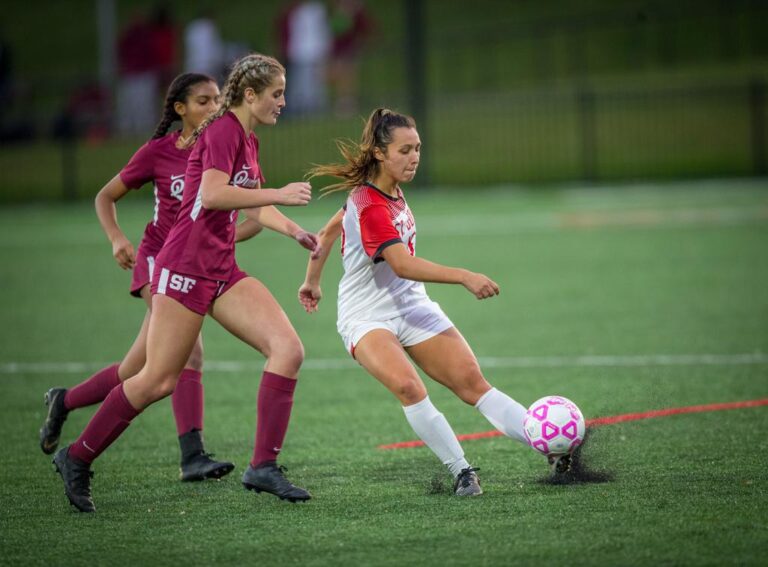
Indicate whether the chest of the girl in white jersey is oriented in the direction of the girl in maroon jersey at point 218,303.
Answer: no

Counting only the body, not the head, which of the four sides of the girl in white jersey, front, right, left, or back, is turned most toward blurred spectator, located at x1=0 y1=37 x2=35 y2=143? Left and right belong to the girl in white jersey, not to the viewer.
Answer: back

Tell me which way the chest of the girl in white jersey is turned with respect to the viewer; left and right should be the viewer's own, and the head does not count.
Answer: facing the viewer and to the right of the viewer

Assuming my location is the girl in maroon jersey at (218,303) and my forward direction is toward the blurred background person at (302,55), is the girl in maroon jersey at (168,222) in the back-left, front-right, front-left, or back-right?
front-left

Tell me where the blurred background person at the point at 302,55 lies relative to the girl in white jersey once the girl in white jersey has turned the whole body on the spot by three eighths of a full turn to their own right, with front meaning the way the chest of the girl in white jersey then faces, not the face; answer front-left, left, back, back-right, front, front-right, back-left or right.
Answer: right

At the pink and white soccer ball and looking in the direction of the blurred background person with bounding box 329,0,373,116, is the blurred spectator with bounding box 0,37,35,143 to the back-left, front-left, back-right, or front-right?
front-left

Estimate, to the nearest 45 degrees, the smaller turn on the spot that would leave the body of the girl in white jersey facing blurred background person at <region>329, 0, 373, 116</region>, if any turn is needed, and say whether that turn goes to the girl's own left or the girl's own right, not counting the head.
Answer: approximately 135° to the girl's own left

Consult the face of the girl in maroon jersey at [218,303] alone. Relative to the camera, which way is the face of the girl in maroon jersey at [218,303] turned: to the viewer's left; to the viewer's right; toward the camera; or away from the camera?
to the viewer's right

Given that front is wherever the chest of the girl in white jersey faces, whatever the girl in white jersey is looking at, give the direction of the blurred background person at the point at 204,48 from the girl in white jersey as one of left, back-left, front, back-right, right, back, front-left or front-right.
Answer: back-left

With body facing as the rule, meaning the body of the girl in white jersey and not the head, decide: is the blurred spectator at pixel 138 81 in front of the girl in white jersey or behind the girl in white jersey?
behind

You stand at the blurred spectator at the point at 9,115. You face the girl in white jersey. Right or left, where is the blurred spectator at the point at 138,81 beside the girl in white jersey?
left

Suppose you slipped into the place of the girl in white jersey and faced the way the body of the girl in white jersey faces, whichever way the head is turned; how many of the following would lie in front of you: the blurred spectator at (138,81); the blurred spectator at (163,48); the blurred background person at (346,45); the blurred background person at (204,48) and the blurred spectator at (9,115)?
0

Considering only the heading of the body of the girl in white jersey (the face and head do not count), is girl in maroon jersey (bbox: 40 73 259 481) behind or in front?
behind

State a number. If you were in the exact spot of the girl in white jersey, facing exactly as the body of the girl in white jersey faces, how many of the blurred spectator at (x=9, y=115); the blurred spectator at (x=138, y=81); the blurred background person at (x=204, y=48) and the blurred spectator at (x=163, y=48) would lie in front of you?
0

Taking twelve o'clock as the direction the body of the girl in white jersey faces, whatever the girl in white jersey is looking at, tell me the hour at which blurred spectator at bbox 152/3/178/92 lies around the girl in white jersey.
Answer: The blurred spectator is roughly at 7 o'clock from the girl in white jersey.

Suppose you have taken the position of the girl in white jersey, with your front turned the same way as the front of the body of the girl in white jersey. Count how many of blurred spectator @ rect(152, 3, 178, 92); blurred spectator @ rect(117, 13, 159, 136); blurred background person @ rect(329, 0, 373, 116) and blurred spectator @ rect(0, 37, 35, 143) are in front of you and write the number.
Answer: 0
